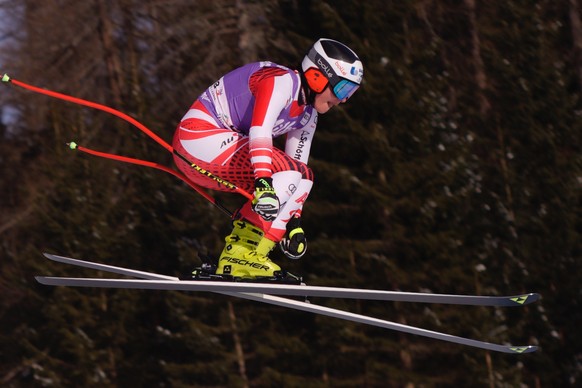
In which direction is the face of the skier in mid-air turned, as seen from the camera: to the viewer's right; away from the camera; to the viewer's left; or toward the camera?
to the viewer's right

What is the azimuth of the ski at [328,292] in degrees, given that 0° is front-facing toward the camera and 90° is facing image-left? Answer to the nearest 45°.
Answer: approximately 270°

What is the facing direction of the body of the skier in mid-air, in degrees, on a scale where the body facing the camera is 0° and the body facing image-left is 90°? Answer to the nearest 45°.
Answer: approximately 270°
